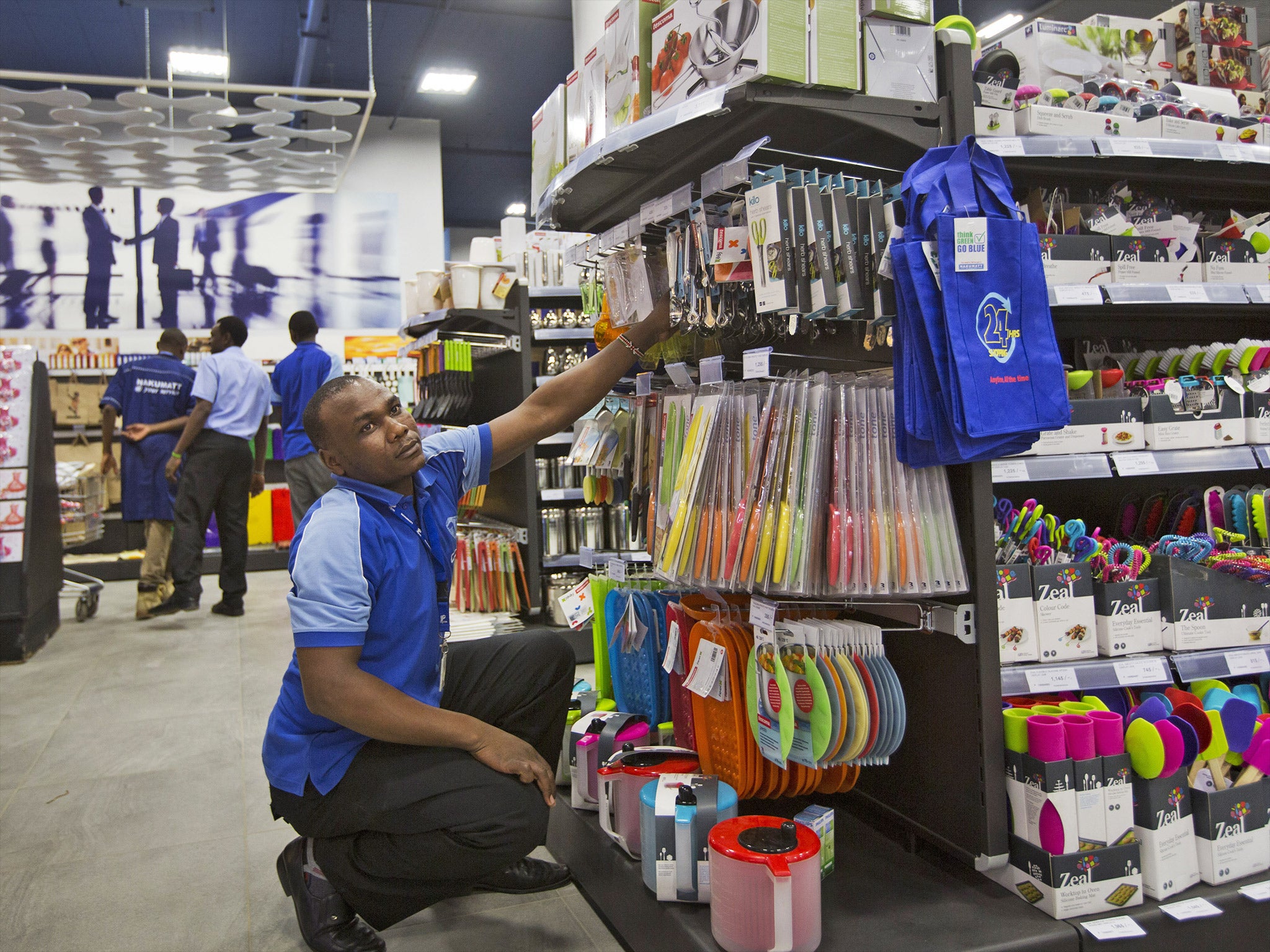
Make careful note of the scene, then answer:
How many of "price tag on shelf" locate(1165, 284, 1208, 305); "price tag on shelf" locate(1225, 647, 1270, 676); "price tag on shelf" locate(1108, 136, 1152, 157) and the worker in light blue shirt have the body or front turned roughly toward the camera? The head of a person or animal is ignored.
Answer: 3

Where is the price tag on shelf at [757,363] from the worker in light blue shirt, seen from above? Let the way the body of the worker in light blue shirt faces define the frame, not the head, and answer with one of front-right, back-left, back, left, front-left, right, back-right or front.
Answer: back-left

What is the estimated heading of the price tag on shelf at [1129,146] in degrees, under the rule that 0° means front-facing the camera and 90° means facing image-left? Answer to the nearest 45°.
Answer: approximately 0°

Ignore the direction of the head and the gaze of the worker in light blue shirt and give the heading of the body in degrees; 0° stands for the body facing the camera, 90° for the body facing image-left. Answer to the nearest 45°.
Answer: approximately 135°

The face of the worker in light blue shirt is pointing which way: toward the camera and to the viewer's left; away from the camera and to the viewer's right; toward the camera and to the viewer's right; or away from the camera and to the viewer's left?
away from the camera and to the viewer's left
